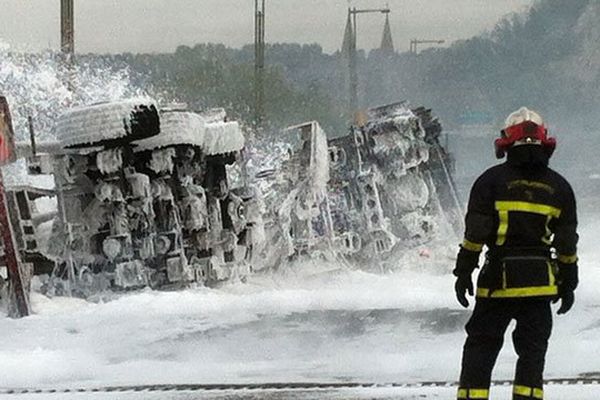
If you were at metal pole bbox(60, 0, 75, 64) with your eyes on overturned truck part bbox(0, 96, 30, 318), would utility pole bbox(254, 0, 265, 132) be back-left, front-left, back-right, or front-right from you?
back-left

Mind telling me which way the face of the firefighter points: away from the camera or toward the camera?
away from the camera

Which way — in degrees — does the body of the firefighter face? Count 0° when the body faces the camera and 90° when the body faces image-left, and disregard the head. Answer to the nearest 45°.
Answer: approximately 180°
